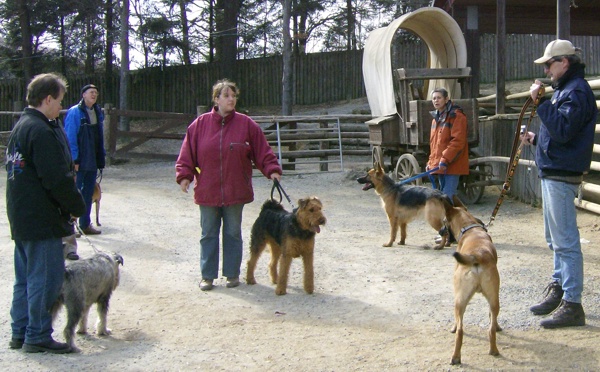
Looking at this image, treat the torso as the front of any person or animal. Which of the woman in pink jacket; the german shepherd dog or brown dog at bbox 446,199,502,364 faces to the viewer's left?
the german shepherd dog

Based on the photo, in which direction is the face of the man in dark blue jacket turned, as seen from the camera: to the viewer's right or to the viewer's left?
to the viewer's left

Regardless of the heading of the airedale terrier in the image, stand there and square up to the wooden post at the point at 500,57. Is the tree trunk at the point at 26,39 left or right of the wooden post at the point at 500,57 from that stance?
left

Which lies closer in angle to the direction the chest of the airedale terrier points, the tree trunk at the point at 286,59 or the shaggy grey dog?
the shaggy grey dog

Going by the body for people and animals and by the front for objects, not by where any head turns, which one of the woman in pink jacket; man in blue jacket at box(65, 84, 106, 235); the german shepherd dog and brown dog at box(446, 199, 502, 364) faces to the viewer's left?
the german shepherd dog

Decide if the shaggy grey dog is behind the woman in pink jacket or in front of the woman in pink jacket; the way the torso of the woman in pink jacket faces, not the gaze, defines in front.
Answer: in front

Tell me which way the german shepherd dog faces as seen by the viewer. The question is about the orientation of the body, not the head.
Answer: to the viewer's left

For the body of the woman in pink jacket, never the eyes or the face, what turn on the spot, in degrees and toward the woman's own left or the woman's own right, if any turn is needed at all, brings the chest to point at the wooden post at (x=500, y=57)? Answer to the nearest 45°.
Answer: approximately 135° to the woman's own left

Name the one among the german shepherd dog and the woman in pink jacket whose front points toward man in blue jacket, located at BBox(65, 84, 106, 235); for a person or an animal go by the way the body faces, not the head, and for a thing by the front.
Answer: the german shepherd dog

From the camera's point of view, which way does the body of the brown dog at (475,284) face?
away from the camera

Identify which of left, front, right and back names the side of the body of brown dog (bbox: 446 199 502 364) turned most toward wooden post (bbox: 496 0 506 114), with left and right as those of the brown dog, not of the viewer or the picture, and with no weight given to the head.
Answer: front

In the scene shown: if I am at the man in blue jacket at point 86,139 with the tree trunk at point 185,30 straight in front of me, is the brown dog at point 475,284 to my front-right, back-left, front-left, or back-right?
back-right

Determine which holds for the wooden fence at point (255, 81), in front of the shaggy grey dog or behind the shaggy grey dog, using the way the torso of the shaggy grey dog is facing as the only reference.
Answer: in front

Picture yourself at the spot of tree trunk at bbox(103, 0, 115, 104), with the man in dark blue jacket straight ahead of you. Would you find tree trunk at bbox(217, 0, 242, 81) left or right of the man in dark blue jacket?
left

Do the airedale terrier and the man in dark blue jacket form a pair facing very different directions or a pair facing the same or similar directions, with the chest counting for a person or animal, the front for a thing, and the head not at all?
very different directions

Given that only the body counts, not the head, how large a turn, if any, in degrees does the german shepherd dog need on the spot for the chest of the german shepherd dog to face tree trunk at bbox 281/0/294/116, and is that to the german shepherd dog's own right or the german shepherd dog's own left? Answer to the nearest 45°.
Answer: approximately 90° to the german shepherd dog's own right
